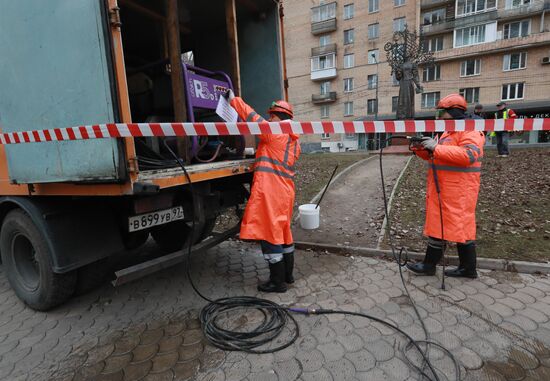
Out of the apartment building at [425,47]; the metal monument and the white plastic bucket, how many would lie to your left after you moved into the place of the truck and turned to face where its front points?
0

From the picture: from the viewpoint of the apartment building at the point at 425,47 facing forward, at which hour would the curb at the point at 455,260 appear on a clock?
The curb is roughly at 12 o'clock from the apartment building.

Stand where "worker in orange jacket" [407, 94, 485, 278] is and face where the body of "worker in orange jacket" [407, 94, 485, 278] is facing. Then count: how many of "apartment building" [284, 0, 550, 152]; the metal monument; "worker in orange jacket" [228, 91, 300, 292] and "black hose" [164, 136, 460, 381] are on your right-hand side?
2

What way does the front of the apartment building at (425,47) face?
toward the camera

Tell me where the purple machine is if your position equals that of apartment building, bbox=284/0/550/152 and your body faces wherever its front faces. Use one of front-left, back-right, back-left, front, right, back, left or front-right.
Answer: front

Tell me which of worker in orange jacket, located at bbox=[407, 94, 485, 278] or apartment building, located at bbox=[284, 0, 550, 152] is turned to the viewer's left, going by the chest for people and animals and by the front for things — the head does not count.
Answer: the worker in orange jacket

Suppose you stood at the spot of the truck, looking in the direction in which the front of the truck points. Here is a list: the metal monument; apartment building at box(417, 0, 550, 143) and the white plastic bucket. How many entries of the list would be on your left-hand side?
0

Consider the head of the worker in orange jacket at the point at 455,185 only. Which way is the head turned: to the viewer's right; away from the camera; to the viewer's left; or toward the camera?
to the viewer's left

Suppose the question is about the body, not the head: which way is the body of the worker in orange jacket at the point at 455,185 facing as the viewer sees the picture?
to the viewer's left

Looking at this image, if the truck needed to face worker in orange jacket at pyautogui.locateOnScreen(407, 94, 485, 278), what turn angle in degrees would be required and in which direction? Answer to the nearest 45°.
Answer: approximately 135° to its right

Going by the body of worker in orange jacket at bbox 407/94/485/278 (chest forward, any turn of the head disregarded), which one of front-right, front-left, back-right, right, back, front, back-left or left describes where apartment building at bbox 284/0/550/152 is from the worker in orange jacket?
right

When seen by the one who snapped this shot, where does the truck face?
facing away from the viewer and to the left of the viewer

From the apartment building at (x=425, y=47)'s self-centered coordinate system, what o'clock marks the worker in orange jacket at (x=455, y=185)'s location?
The worker in orange jacket is roughly at 12 o'clock from the apartment building.

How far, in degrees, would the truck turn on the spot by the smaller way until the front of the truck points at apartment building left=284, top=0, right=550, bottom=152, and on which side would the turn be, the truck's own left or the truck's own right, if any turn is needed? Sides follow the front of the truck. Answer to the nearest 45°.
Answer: approximately 90° to the truck's own right

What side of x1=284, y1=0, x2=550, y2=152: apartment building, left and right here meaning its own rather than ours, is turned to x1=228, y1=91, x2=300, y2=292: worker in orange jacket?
front
